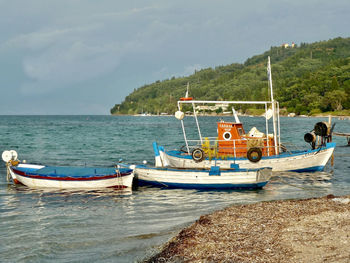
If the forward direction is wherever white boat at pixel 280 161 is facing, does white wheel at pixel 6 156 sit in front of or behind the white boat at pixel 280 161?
behind

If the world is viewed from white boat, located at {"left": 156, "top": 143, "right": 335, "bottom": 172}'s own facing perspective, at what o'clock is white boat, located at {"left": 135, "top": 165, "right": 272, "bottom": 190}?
white boat, located at {"left": 135, "top": 165, "right": 272, "bottom": 190} is roughly at 4 o'clock from white boat, located at {"left": 156, "top": 143, "right": 335, "bottom": 172}.

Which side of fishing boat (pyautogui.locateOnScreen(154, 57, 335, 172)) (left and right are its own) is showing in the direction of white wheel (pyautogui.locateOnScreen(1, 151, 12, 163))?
back

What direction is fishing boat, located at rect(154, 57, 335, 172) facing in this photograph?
to the viewer's right
